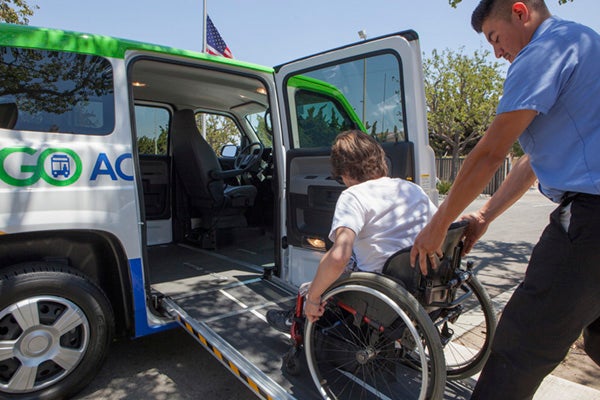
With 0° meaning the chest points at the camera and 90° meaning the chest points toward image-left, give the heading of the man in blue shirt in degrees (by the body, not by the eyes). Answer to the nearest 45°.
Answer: approximately 90°

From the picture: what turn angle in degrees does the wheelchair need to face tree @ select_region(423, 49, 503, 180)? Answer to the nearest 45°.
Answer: approximately 45° to its right

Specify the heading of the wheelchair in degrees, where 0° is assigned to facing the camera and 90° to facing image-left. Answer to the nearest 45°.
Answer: approximately 135°

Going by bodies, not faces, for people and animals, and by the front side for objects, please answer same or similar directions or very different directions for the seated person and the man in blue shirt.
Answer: same or similar directions

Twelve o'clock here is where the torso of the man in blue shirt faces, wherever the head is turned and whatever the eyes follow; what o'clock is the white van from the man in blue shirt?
The white van is roughly at 12 o'clock from the man in blue shirt.

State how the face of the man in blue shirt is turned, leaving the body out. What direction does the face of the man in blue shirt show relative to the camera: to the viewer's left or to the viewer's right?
to the viewer's left

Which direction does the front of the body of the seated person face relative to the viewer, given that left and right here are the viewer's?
facing away from the viewer and to the left of the viewer

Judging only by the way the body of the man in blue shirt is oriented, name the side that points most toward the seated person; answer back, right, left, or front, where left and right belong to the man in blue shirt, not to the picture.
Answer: front

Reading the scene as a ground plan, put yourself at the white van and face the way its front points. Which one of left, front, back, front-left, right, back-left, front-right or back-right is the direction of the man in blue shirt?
right

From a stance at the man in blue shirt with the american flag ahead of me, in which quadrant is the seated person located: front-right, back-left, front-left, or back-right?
front-left

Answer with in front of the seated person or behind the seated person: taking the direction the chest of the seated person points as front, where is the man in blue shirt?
behind

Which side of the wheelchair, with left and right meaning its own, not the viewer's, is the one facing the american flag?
front

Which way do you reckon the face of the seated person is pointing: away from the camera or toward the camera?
away from the camera

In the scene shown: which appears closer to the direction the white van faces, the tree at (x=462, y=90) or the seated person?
the tree
